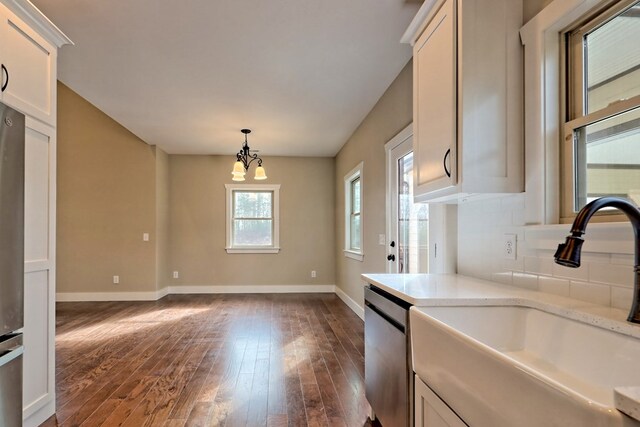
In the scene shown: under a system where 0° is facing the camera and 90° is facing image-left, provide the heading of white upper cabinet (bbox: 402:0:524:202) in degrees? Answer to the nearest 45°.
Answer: approximately 45°

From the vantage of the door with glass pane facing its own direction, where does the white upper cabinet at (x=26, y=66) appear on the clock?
The white upper cabinet is roughly at 12 o'clock from the door with glass pane.

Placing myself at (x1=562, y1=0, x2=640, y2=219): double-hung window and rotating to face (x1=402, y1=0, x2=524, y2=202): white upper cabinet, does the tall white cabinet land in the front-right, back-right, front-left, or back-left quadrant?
front-left

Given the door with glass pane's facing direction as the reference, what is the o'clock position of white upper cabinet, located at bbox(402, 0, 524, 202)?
The white upper cabinet is roughly at 10 o'clock from the door with glass pane.

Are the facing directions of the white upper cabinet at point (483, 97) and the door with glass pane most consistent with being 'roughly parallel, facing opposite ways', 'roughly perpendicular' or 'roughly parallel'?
roughly parallel

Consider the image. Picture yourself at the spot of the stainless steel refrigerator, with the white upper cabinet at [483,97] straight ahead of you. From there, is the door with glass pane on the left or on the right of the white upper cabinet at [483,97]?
left

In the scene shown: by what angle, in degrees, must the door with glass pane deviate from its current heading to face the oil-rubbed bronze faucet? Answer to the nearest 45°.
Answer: approximately 45° to its left

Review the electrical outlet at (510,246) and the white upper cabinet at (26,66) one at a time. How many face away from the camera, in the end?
0

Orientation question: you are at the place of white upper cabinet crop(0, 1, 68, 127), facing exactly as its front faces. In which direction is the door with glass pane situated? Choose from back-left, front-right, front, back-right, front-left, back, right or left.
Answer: front-left

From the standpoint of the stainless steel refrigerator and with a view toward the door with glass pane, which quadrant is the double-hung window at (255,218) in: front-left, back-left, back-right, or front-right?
front-left

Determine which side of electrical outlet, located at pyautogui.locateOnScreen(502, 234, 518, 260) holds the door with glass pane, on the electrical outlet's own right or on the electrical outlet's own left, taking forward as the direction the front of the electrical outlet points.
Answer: on the electrical outlet's own right

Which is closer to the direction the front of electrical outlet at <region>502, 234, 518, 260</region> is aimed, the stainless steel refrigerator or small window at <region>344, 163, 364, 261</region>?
the stainless steel refrigerator

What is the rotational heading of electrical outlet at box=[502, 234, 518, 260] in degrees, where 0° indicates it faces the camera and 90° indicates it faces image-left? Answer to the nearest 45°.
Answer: approximately 45°

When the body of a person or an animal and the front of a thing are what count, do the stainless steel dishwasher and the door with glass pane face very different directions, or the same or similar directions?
same or similar directions

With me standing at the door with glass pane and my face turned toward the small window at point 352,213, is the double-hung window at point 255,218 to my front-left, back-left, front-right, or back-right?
front-left

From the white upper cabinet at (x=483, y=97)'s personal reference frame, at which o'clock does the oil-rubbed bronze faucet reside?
The oil-rubbed bronze faucet is roughly at 10 o'clock from the white upper cabinet.

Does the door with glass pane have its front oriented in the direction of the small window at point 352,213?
no

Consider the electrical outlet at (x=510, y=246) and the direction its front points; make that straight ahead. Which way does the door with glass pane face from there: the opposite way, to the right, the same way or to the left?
the same way
